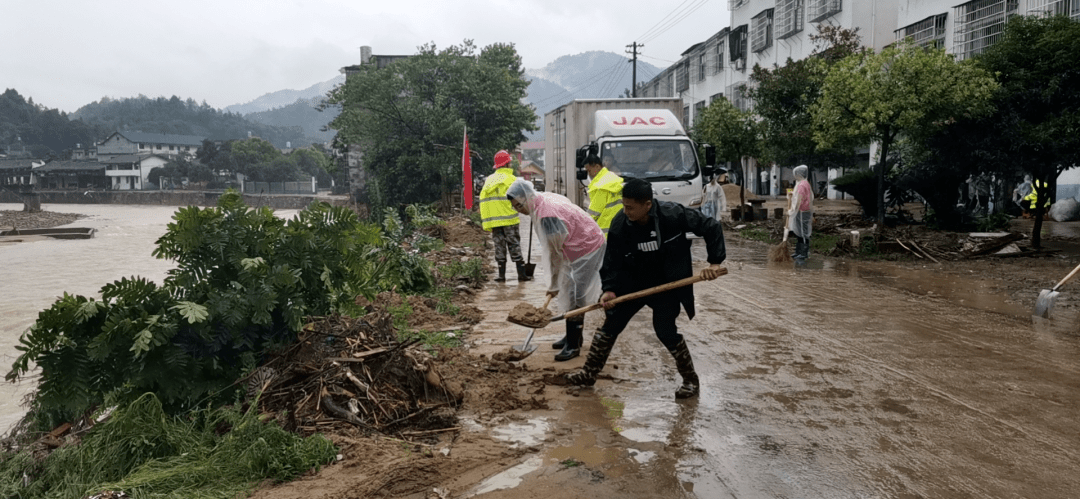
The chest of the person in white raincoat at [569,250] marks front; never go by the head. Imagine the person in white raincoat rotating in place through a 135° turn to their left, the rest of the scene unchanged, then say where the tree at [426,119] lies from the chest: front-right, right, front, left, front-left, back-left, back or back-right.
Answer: back-left

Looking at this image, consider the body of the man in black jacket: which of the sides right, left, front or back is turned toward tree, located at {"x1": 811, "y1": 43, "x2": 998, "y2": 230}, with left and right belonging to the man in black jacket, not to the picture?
back

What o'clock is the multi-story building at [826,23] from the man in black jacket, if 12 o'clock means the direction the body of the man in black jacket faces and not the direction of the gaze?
The multi-story building is roughly at 5 o'clock from the man in black jacket.

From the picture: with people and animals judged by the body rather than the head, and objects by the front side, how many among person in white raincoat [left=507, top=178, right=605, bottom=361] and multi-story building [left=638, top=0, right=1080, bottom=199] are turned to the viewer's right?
0

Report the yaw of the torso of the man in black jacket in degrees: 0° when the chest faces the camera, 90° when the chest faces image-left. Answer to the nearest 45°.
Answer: approximately 45°

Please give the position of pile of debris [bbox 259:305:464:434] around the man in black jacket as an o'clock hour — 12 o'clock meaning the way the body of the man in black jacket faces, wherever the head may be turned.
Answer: The pile of debris is roughly at 1 o'clock from the man in black jacket.

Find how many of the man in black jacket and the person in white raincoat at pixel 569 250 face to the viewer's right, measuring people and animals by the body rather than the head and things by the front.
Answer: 0

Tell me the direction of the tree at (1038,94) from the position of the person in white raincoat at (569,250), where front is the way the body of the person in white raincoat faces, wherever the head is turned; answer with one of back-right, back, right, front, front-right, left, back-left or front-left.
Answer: back-right

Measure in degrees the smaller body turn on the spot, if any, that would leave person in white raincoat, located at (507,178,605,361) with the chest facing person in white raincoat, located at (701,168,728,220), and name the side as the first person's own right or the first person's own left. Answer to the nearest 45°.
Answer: approximately 90° to the first person's own right

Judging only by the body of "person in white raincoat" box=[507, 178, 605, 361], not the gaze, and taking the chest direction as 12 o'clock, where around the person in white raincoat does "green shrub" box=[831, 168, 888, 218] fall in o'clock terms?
The green shrub is roughly at 4 o'clock from the person in white raincoat.

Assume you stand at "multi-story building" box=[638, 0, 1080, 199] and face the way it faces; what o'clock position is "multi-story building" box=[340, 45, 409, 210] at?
"multi-story building" box=[340, 45, 409, 210] is roughly at 2 o'clock from "multi-story building" box=[638, 0, 1080, 199].

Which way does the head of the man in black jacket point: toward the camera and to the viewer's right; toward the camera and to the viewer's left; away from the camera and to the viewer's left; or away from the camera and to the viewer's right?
toward the camera and to the viewer's left

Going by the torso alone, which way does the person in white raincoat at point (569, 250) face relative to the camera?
to the viewer's left
